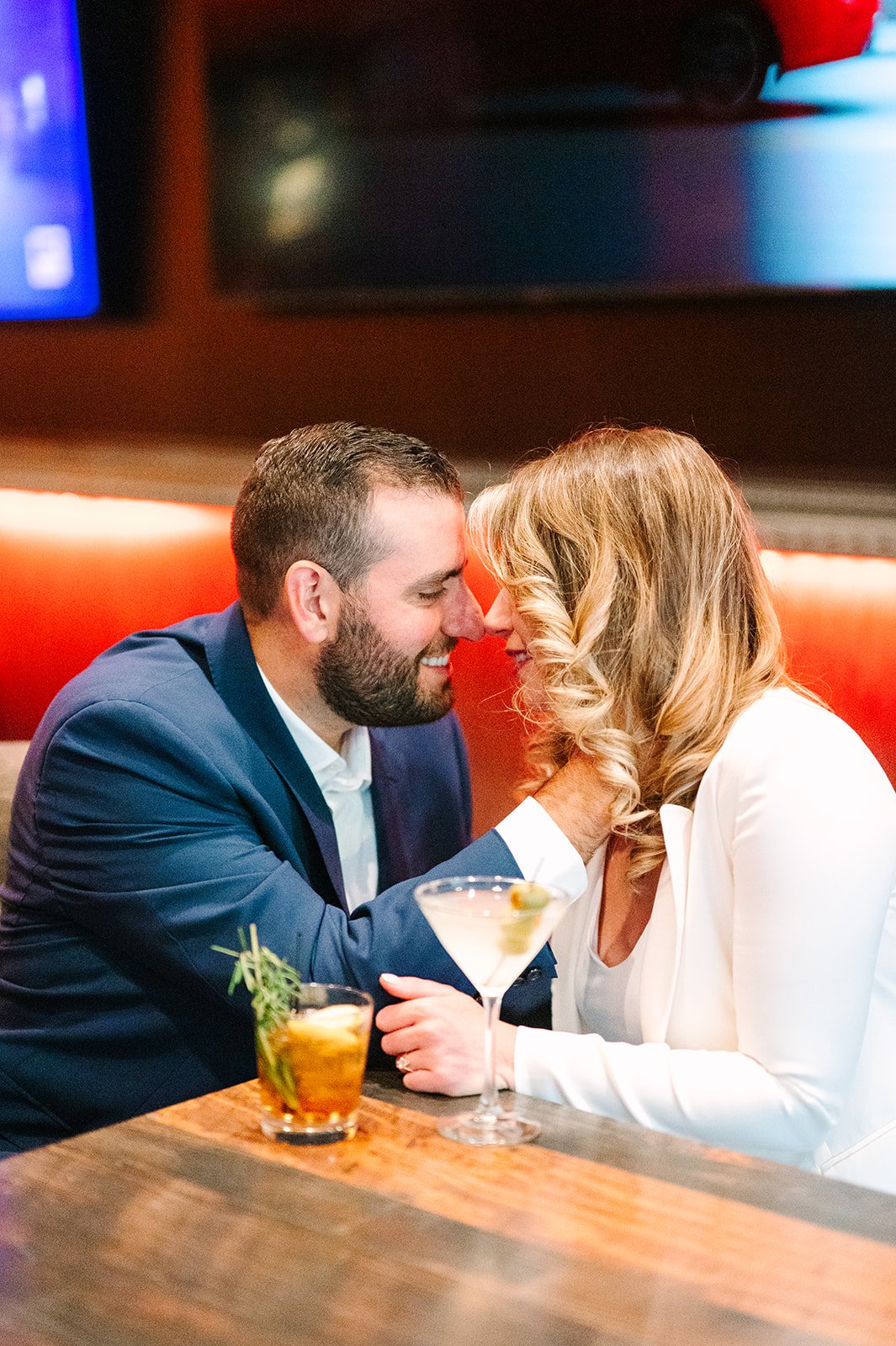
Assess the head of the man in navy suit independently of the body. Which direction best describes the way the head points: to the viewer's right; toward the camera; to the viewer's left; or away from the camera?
to the viewer's right

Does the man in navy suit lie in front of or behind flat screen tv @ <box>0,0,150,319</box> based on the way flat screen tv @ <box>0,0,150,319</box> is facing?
in front

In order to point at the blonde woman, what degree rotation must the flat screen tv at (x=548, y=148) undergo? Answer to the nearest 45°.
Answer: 0° — it already faces them

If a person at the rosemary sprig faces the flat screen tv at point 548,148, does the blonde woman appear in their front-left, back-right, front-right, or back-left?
front-right

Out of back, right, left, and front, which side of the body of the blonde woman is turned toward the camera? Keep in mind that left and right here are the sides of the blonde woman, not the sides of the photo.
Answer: left

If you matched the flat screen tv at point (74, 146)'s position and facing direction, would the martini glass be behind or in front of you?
in front

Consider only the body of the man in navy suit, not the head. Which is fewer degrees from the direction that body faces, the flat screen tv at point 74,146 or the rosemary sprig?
the rosemary sprig

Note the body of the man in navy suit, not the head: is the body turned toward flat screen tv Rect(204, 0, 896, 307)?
no

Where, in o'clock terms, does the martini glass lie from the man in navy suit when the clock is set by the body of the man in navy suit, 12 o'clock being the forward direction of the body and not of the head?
The martini glass is roughly at 1 o'clock from the man in navy suit.

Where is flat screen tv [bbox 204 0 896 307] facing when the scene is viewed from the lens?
facing the viewer

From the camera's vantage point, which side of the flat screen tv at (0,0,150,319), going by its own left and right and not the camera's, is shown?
front

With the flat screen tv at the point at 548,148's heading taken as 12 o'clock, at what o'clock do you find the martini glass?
The martini glass is roughly at 12 o'clock from the flat screen tv.

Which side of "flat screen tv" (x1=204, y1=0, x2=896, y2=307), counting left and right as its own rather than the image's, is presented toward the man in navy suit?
front

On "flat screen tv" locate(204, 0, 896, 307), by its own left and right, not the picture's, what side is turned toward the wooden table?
front

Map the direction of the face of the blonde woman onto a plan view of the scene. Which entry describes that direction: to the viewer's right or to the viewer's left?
to the viewer's left

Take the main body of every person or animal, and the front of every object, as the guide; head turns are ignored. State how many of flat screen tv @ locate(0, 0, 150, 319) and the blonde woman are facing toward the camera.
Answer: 1

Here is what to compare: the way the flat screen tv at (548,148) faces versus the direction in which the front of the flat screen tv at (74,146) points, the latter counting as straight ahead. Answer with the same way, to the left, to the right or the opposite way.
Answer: the same way

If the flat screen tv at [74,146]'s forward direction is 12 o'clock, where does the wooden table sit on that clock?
The wooden table is roughly at 12 o'clock from the flat screen tv.
